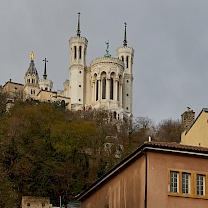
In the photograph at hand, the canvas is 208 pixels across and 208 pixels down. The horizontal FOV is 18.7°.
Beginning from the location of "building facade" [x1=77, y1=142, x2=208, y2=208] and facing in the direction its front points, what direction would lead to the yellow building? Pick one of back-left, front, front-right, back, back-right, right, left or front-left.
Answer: back

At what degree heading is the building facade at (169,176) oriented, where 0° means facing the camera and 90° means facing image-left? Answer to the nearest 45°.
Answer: approximately 0°

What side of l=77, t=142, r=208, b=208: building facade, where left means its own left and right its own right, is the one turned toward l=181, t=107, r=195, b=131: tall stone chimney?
back
